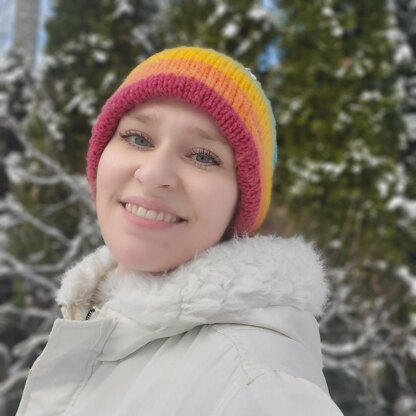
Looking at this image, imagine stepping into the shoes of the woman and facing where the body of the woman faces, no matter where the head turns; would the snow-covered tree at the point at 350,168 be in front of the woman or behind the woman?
behind

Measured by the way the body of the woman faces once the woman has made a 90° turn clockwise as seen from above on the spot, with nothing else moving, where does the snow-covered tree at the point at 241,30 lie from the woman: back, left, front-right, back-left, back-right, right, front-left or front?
front-right

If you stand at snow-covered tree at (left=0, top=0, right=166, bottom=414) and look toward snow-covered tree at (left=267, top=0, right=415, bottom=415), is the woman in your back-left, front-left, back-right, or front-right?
front-right

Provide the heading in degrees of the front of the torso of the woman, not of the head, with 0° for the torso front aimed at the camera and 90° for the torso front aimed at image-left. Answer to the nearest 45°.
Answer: approximately 45°

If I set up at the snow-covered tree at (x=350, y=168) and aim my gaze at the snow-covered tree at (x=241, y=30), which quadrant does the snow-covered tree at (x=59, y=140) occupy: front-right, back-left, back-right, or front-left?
front-left
